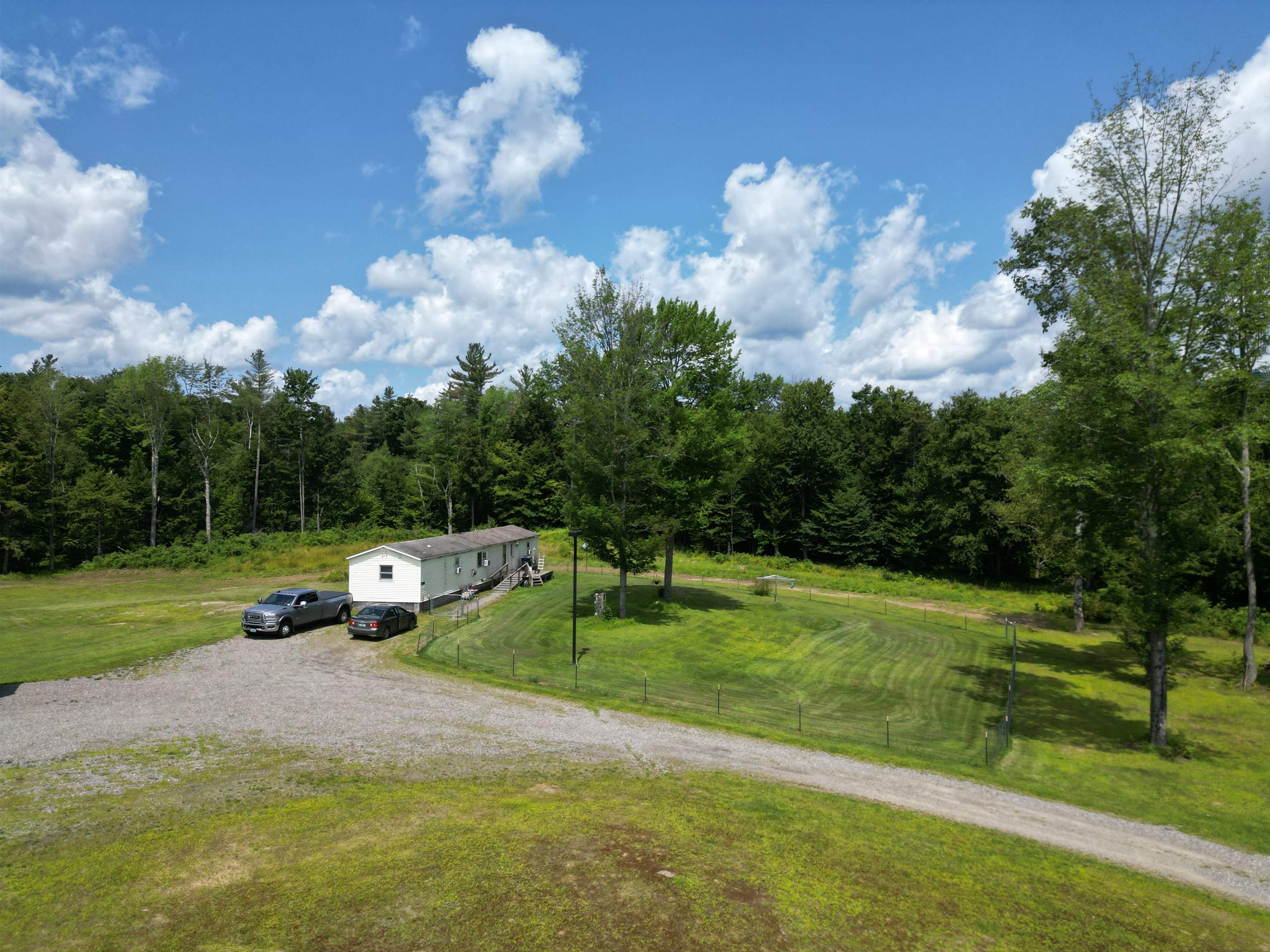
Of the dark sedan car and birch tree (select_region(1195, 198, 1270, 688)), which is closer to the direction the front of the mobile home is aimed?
the birch tree

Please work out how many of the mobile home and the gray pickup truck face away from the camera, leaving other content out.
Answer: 0

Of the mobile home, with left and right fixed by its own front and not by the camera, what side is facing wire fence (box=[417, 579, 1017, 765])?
front

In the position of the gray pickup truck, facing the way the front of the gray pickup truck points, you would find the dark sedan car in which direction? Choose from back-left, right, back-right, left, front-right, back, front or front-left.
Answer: left

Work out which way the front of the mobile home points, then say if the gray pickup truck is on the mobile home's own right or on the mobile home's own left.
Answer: on the mobile home's own right

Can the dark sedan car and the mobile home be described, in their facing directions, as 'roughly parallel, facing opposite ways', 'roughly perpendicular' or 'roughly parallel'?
roughly perpendicular

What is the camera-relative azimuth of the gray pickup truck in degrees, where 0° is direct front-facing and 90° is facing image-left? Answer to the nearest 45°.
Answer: approximately 45°

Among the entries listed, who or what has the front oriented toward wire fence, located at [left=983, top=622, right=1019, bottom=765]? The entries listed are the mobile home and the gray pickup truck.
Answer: the mobile home

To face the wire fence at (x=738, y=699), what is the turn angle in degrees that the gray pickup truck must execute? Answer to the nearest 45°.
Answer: approximately 90° to its left

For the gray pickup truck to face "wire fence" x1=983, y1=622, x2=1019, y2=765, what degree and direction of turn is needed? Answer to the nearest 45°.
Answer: approximately 90° to its left
